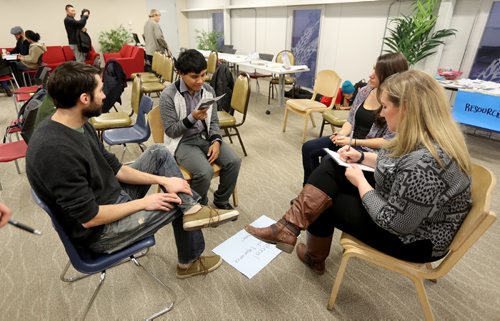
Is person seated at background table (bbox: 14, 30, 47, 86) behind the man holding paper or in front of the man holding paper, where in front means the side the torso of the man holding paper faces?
behind

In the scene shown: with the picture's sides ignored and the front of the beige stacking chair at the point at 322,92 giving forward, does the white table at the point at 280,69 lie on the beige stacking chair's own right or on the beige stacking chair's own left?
on the beige stacking chair's own right

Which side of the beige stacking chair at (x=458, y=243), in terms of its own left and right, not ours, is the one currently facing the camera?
left

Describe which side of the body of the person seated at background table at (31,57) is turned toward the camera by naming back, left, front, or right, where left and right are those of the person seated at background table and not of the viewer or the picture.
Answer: left

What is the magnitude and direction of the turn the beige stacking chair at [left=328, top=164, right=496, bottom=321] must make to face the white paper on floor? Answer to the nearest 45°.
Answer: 0° — it already faces it

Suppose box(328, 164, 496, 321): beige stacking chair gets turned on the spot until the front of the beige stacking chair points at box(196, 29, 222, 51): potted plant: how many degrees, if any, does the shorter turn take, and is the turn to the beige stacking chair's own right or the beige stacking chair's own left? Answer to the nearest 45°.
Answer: approximately 45° to the beige stacking chair's own right

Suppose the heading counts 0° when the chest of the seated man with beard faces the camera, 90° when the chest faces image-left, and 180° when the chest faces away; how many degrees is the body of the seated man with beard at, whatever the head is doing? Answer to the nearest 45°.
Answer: approximately 270°

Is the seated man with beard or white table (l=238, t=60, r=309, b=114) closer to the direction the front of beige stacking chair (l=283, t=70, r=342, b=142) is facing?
the seated man with beard

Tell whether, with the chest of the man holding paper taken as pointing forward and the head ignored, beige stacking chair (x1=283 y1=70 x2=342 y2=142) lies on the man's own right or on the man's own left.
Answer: on the man's own left

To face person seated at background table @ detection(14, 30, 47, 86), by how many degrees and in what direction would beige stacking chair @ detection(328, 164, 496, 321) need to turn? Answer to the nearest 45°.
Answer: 0° — it already faces them
